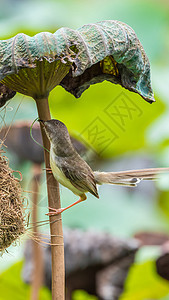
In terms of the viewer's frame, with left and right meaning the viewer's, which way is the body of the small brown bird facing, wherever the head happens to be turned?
facing to the left of the viewer
